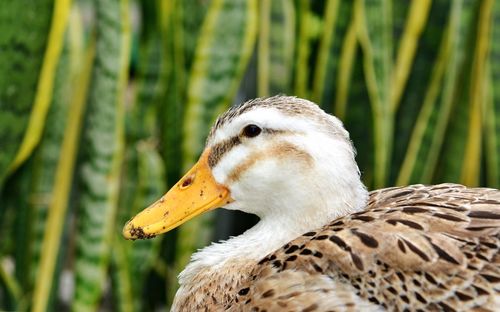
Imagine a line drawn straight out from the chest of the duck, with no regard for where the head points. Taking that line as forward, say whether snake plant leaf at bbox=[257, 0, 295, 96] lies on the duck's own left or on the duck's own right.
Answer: on the duck's own right

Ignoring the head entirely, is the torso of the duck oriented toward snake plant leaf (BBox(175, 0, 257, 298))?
no

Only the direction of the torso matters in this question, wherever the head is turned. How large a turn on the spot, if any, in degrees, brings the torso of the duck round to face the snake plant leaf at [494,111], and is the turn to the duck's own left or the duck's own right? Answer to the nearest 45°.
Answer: approximately 135° to the duck's own right

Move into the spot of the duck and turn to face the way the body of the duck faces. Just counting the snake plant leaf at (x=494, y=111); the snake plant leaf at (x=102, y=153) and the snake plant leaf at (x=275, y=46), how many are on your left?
0

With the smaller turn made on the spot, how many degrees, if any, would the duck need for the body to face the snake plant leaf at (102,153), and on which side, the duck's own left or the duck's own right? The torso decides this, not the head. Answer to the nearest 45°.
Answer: approximately 45° to the duck's own right

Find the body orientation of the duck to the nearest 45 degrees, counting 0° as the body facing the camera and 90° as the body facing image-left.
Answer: approximately 90°

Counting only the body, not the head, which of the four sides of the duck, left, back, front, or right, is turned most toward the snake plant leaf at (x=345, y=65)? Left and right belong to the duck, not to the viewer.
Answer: right

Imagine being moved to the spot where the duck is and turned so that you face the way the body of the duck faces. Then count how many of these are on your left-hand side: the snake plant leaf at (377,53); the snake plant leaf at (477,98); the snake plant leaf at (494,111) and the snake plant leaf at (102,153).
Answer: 0

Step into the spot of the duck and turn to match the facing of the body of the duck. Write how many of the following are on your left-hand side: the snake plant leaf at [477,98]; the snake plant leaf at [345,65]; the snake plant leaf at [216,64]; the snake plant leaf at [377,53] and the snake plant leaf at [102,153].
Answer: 0

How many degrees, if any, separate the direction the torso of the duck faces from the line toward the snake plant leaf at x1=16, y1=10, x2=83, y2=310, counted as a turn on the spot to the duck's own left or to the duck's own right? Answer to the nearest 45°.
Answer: approximately 45° to the duck's own right

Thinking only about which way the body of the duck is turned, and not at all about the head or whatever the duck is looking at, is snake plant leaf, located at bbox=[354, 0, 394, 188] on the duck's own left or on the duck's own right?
on the duck's own right
